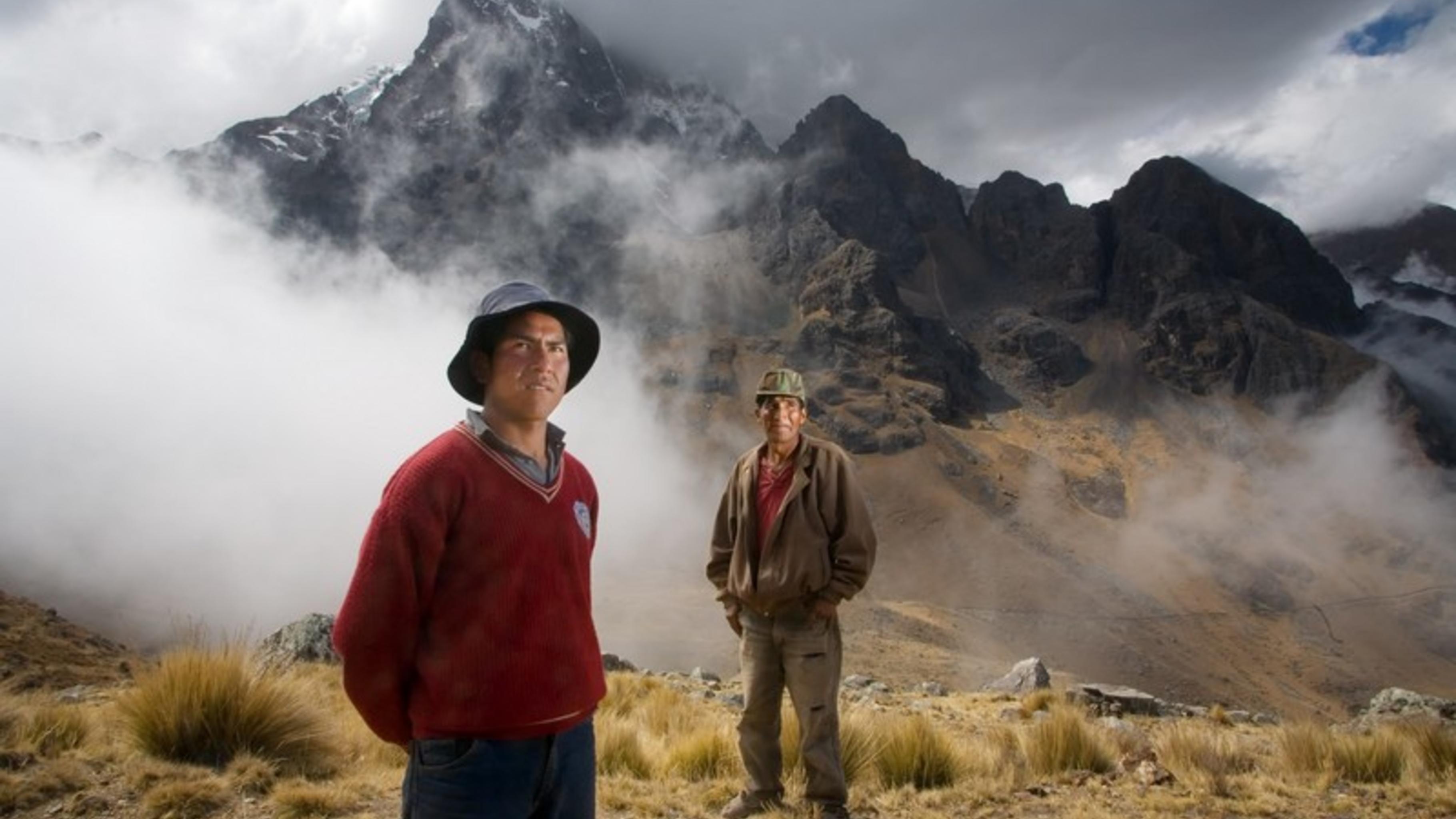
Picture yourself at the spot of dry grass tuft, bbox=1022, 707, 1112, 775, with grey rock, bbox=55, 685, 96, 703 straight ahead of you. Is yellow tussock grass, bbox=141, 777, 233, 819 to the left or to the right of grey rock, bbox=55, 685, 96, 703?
left

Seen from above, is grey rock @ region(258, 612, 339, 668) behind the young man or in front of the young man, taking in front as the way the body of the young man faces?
behind

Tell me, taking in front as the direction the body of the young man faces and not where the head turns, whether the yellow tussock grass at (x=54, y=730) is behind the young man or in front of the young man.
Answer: behind
